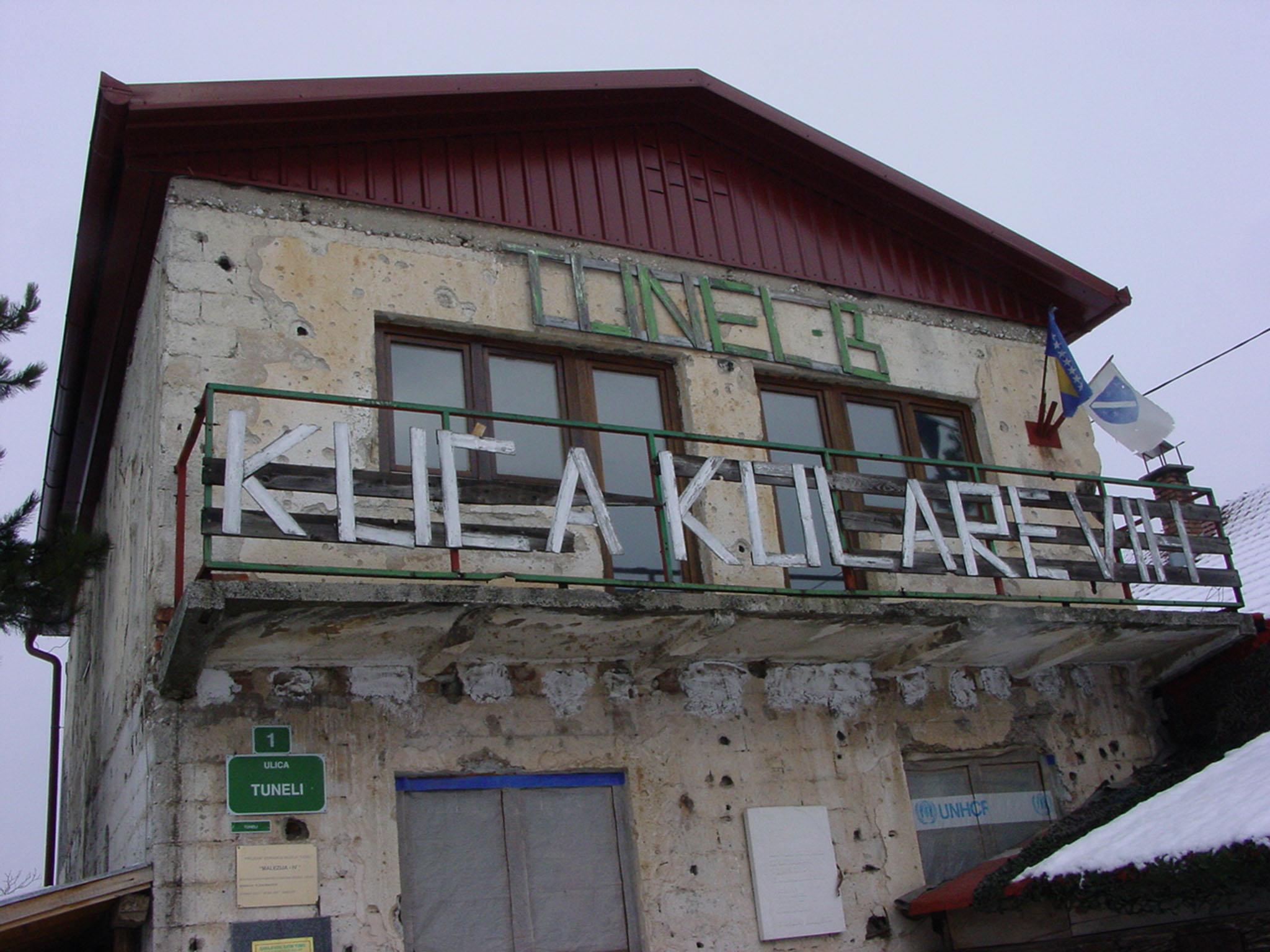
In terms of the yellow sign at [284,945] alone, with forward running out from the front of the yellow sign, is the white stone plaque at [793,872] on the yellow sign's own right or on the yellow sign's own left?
on the yellow sign's own left

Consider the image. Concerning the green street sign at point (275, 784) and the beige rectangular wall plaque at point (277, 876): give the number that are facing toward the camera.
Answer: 2

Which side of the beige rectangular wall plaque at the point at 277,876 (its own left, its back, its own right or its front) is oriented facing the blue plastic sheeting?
left

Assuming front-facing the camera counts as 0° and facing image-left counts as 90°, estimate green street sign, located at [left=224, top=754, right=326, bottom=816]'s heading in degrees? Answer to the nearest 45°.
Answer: approximately 0°

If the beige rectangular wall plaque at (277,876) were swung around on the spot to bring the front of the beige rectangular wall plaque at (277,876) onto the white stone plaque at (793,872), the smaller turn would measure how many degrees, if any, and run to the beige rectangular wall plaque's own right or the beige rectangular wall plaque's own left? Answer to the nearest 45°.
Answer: approximately 90° to the beige rectangular wall plaque's own left

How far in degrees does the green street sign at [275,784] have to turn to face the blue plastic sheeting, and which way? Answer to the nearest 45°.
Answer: approximately 90° to its left

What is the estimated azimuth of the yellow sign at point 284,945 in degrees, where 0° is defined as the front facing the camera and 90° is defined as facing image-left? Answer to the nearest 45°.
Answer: approximately 0°

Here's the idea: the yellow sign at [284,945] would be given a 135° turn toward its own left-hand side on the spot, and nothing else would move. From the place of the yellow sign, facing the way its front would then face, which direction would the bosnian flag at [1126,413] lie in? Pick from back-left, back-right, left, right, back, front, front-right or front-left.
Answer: front-right
